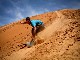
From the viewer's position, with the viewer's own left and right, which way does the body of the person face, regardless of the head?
facing to the left of the viewer
